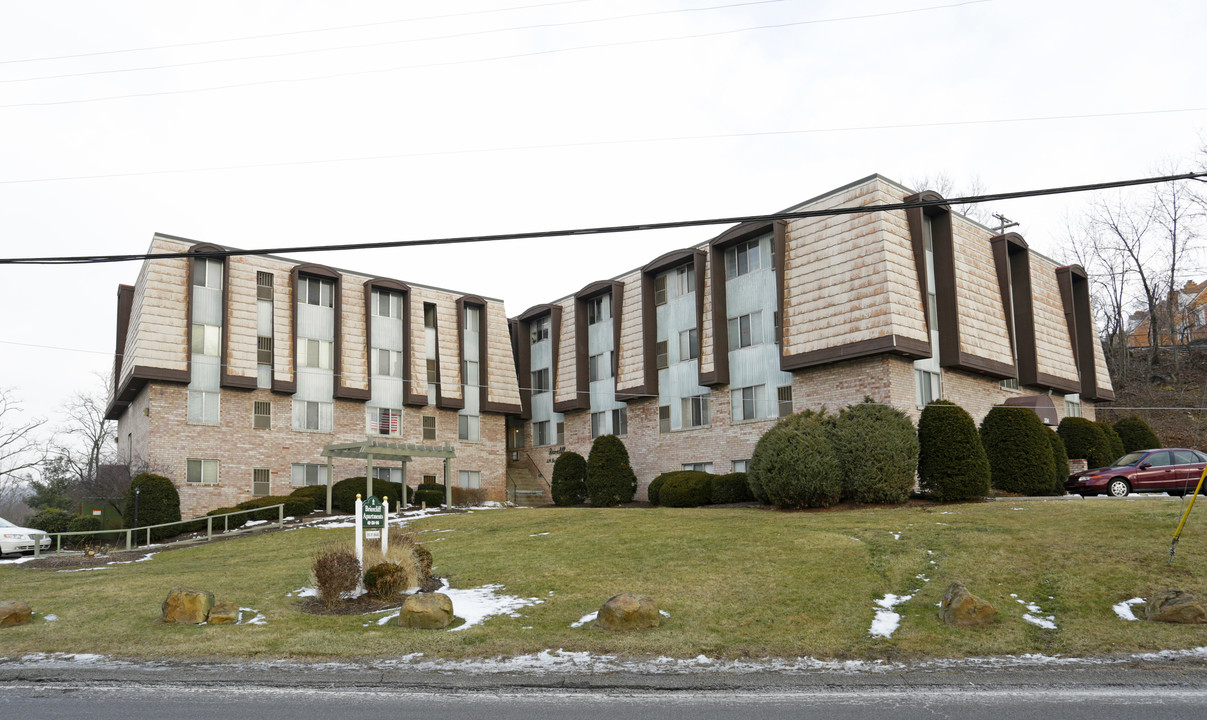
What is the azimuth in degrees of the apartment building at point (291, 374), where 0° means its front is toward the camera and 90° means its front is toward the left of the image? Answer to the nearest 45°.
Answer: approximately 315°

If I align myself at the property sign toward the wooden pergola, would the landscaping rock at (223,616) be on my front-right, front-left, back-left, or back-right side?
back-left

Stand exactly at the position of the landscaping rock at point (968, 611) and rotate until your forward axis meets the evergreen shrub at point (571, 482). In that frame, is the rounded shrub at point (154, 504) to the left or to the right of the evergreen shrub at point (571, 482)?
left

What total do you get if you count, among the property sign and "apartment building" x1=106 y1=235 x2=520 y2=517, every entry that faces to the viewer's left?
0

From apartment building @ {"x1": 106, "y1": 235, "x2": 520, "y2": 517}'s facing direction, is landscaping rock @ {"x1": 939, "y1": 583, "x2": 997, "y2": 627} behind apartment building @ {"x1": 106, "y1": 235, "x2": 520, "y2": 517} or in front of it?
in front

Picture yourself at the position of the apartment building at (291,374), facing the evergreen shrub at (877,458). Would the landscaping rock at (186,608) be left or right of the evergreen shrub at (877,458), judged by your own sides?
right

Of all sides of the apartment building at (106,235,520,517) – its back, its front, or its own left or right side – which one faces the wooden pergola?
front

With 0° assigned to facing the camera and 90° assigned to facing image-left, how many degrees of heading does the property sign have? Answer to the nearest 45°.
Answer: approximately 0°
